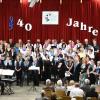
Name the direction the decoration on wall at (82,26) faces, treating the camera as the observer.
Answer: facing the viewer

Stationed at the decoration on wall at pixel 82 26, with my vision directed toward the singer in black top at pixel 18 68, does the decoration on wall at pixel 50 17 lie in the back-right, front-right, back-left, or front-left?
front-right

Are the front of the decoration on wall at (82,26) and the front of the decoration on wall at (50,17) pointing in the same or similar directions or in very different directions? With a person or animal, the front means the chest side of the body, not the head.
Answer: same or similar directions

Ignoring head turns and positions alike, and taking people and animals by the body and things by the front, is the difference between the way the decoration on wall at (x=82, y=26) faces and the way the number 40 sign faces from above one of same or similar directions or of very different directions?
same or similar directions

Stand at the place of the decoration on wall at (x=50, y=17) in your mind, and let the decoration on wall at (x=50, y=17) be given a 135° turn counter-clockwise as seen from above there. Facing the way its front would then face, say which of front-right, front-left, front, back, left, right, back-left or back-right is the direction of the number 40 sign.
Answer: back-left

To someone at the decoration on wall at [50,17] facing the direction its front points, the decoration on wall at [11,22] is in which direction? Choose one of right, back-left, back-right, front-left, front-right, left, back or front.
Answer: right

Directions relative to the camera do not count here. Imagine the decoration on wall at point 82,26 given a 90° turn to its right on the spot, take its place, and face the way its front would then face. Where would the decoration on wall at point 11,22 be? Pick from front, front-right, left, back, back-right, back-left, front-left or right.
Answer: front

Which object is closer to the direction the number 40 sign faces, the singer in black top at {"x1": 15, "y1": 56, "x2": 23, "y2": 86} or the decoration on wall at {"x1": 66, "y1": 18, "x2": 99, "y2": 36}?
the singer in black top

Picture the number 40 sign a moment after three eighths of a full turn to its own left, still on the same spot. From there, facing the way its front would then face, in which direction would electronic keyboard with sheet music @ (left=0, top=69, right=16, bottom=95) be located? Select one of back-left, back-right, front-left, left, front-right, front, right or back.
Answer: back-right

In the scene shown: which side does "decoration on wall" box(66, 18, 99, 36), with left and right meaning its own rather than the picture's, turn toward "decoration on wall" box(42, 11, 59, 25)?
right

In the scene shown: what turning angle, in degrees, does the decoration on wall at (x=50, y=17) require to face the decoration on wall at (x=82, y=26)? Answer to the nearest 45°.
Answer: approximately 90° to its left

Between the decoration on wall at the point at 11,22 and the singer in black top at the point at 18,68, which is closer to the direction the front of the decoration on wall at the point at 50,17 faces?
the singer in black top

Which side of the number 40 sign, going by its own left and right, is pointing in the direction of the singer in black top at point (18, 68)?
front

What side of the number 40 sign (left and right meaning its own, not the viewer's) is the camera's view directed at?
front

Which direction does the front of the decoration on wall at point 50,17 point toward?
toward the camera

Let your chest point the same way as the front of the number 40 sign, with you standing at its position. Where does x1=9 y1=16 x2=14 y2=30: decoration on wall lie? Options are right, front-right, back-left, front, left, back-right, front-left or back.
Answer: right
